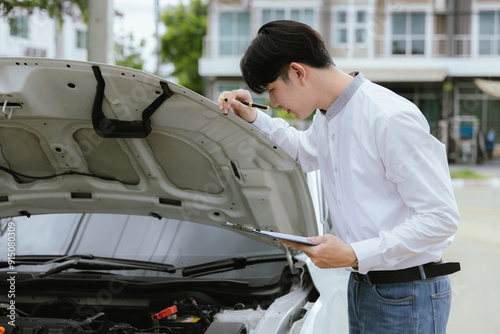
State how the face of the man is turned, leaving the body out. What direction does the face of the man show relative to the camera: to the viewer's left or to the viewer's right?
to the viewer's left

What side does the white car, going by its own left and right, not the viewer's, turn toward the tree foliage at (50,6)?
back

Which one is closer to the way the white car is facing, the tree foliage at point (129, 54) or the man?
the man

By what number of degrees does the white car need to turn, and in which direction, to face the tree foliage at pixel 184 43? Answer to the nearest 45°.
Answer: approximately 180°

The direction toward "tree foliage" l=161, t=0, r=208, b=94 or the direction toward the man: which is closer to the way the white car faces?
the man

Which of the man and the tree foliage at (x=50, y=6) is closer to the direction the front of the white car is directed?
the man

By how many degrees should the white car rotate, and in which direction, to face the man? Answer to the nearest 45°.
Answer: approximately 45° to its left

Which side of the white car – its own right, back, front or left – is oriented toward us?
front

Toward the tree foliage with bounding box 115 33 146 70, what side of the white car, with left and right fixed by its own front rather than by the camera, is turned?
back
